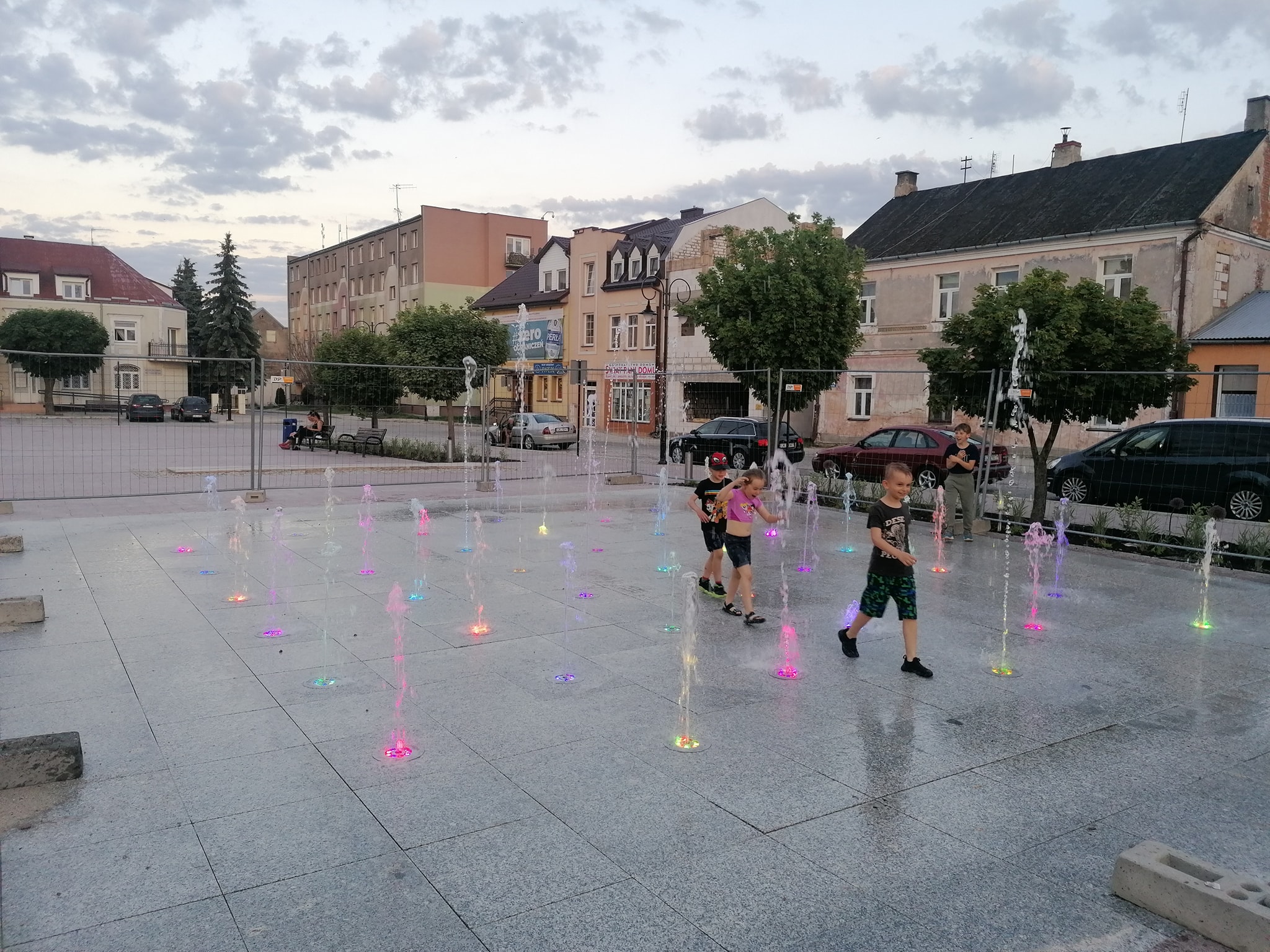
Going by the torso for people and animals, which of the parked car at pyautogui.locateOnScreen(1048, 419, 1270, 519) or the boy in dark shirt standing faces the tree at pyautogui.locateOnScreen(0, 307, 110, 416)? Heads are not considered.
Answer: the parked car

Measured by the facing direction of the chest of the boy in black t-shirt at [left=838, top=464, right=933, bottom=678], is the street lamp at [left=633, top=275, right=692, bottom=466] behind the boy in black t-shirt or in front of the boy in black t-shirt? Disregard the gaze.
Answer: behind

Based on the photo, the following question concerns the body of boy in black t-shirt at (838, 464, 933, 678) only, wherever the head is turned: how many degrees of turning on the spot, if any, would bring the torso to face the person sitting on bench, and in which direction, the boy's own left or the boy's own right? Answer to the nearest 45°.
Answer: approximately 180°

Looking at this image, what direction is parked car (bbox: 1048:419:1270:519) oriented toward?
to the viewer's left

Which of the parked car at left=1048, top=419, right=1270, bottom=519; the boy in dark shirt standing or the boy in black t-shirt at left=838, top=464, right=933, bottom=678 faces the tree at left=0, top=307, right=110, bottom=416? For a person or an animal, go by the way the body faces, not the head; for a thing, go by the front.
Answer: the parked car

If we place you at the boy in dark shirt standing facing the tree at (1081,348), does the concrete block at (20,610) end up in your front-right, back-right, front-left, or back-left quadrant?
back-left

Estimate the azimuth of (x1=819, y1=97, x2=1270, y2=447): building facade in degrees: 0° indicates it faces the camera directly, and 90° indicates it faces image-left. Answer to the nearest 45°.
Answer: approximately 45°

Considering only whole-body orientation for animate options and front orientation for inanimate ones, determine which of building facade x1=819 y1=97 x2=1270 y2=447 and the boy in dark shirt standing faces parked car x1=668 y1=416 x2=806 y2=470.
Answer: the building facade

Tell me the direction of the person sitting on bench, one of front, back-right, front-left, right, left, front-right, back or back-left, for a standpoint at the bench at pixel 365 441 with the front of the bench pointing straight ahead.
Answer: right
